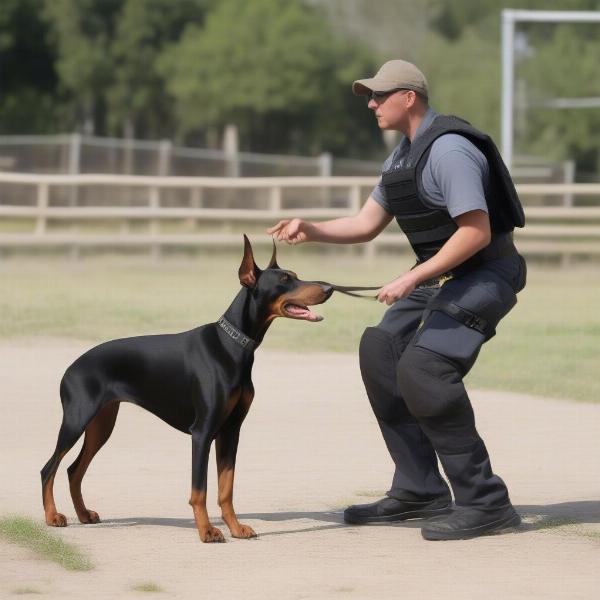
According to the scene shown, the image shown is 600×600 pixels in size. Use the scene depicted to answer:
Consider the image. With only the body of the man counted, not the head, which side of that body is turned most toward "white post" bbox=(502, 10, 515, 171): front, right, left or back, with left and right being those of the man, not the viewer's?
right

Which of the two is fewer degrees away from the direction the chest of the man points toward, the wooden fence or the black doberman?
the black doberman

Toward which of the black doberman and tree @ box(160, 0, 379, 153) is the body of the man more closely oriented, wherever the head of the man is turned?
the black doberman

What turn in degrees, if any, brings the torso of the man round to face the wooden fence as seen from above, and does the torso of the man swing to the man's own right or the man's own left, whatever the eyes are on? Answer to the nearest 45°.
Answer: approximately 90° to the man's own right

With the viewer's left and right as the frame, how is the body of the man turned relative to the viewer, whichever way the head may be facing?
facing to the left of the viewer

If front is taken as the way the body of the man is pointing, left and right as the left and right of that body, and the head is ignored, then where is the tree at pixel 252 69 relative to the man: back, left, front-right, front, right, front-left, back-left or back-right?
right

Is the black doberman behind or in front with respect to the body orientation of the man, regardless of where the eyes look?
in front

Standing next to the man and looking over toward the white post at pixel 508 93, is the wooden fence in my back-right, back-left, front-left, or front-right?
front-left

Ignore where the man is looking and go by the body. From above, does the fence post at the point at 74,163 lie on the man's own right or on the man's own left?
on the man's own right

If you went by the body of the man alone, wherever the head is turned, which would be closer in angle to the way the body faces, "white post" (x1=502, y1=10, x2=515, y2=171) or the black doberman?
the black doberman

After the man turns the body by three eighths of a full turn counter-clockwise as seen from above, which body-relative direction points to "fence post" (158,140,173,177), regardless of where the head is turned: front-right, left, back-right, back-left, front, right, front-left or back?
back-left

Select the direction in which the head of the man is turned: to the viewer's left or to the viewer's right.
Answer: to the viewer's left
